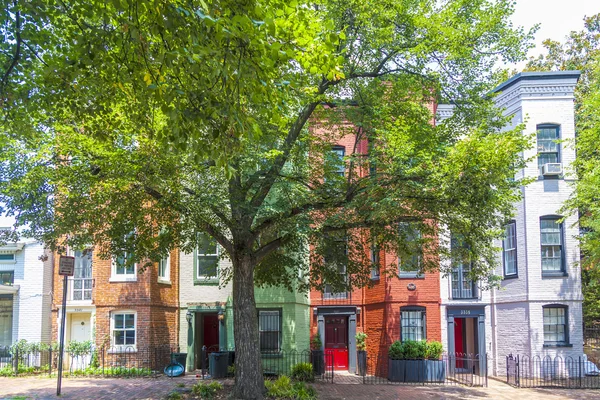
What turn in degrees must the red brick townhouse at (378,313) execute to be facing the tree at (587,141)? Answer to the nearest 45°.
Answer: approximately 90° to its left

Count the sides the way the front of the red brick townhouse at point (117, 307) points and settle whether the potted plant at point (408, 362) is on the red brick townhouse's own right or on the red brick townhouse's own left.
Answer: on the red brick townhouse's own left

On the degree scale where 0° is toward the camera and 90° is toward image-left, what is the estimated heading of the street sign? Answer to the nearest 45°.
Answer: approximately 0°

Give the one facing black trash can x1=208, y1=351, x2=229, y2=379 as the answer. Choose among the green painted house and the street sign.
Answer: the green painted house

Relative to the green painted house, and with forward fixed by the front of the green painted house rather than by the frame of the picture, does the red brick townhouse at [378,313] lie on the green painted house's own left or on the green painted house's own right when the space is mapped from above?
on the green painted house's own left

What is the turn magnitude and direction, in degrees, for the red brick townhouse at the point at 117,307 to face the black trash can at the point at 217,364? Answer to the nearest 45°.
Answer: approximately 45° to its left

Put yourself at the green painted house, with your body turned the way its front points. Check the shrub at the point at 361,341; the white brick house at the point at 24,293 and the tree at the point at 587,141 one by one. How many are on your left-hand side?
2
